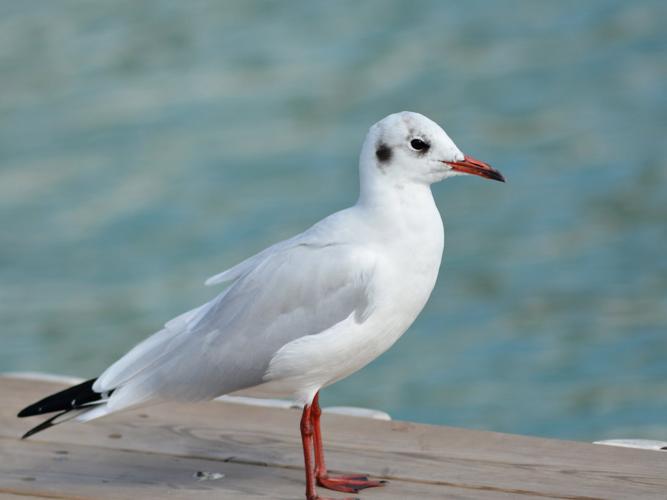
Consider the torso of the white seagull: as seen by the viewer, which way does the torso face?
to the viewer's right
